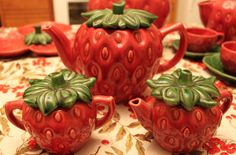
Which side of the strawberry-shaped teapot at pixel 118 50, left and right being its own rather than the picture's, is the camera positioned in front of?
left

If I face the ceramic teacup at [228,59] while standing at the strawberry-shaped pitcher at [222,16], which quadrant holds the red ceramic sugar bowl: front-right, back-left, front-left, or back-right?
front-right
